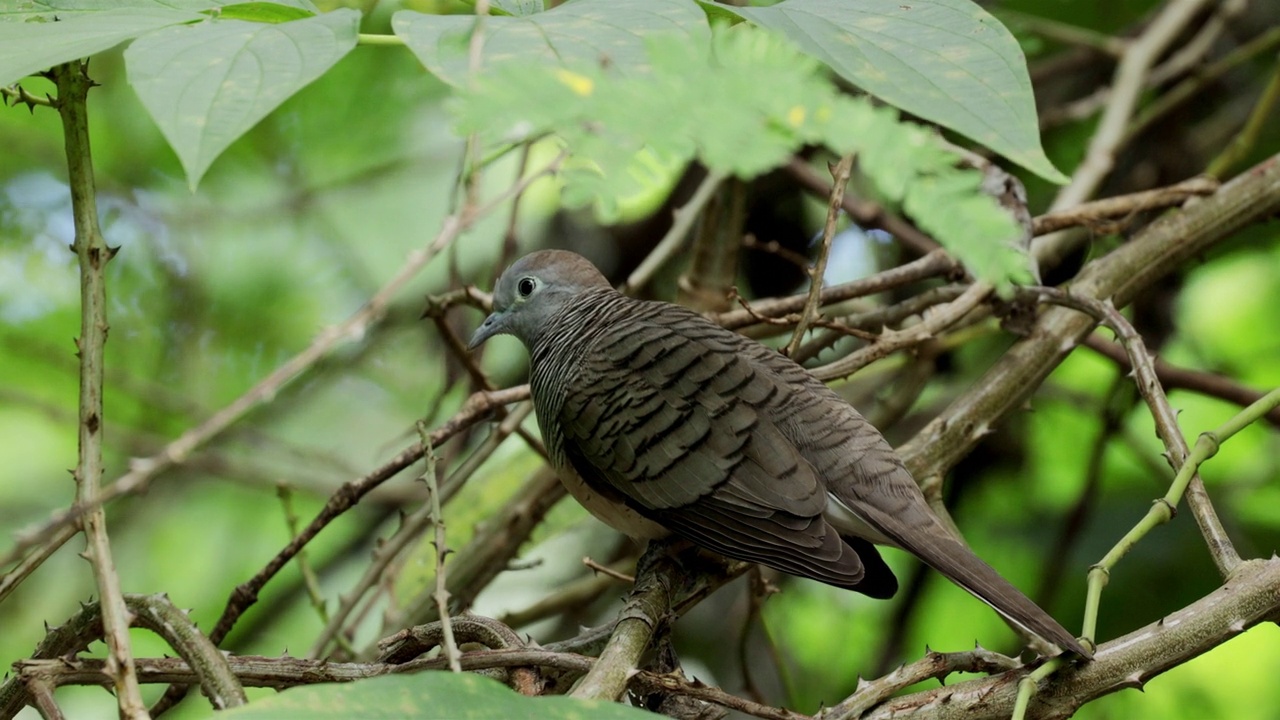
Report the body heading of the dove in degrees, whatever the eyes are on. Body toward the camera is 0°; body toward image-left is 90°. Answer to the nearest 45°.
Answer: approximately 90°

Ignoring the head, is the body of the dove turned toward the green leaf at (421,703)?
no

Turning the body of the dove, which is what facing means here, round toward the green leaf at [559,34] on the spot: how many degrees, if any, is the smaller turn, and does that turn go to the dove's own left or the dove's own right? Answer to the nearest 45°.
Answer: approximately 90° to the dove's own left

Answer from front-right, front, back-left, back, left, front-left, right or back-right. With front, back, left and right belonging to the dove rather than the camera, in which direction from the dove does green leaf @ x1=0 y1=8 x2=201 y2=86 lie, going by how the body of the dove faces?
front-left

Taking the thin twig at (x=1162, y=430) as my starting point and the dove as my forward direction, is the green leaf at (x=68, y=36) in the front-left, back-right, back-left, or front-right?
front-left

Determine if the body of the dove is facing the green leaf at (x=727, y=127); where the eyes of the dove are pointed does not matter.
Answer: no
